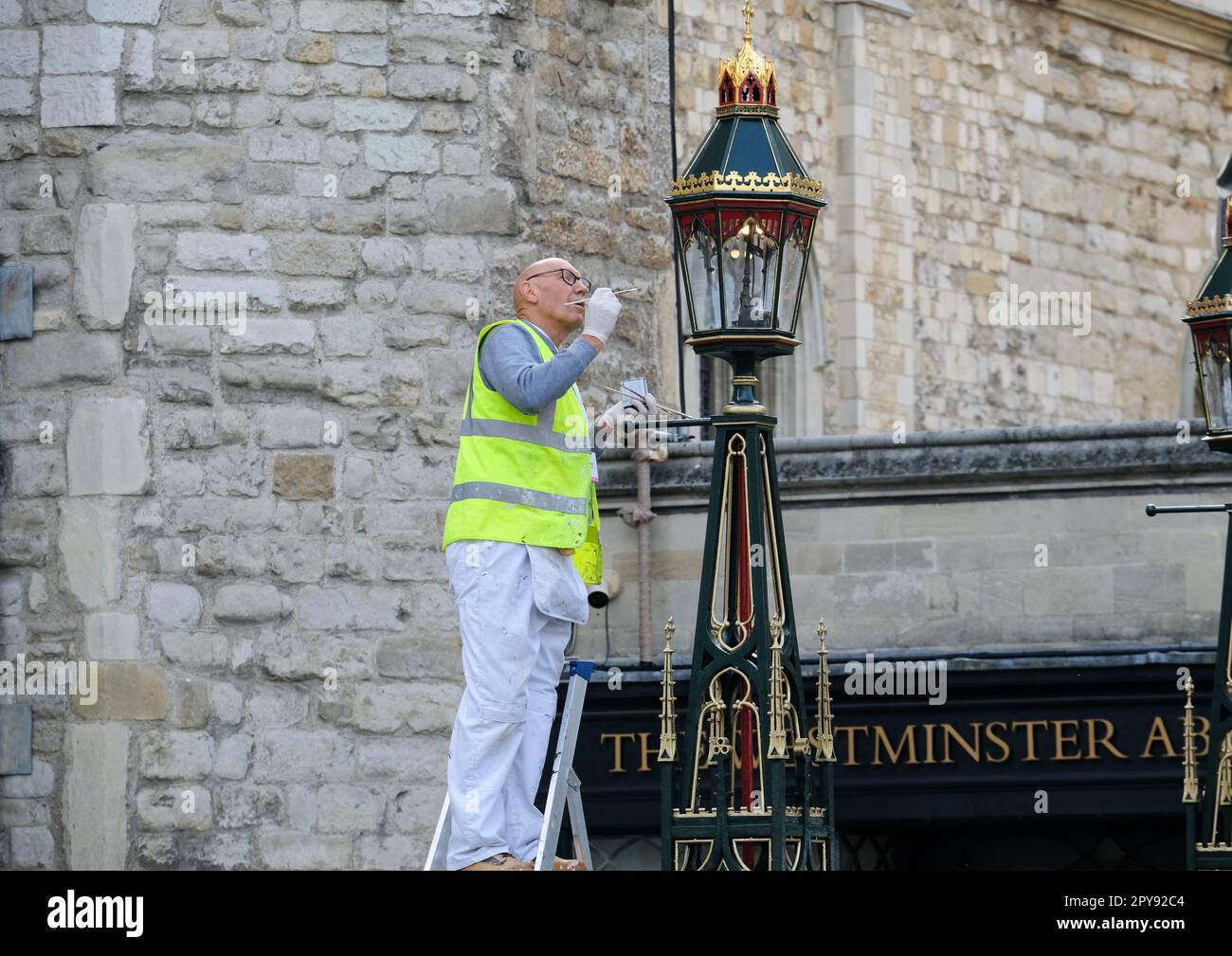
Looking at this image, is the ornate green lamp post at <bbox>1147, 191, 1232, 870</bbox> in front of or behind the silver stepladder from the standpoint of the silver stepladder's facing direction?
behind

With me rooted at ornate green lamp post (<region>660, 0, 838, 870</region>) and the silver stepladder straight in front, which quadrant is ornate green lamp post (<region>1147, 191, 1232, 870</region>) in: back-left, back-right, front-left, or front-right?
back-right

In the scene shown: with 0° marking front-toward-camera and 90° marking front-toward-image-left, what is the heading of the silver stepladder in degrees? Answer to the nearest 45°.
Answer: approximately 45°
